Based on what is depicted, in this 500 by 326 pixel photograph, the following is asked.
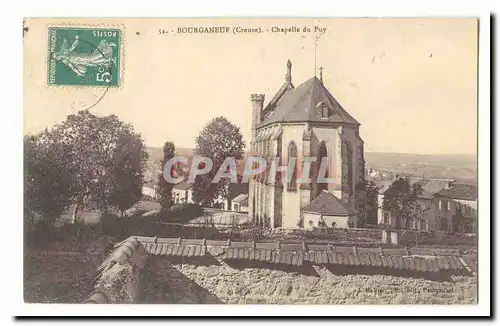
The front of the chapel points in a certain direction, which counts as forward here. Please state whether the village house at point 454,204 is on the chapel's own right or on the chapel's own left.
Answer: on the chapel's own right

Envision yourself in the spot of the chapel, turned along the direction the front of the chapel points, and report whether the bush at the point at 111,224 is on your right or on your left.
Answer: on your left
